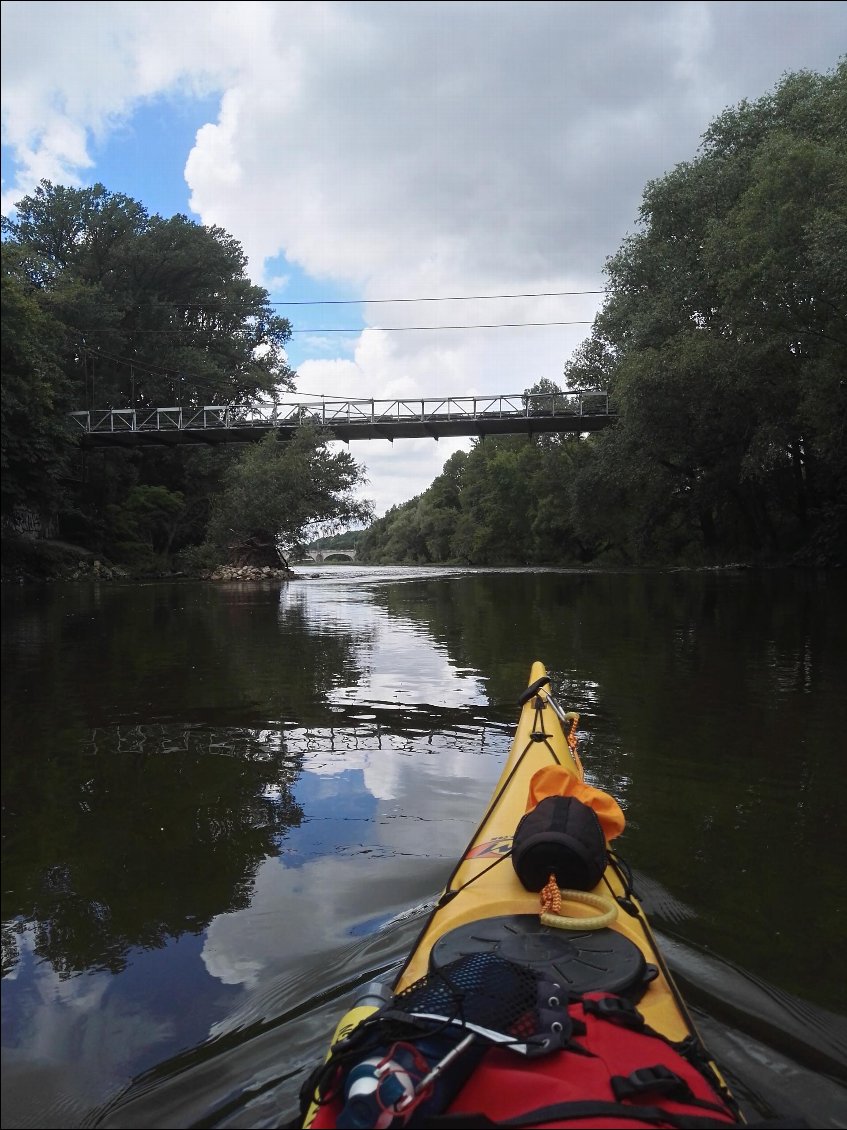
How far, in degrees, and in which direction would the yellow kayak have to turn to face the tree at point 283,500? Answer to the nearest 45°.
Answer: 0° — it already faces it

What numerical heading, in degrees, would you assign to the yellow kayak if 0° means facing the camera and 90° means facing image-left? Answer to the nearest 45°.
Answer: approximately 180°

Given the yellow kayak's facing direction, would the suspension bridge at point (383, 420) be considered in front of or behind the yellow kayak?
in front
